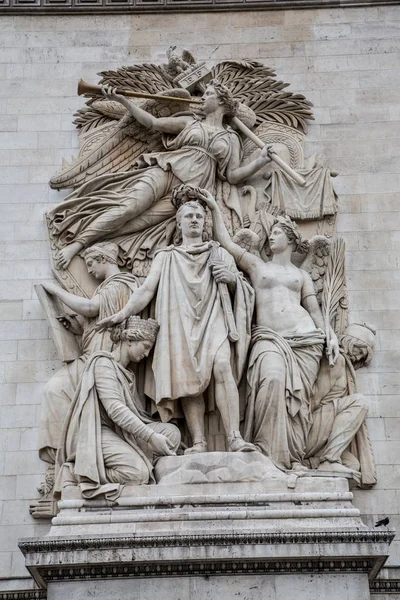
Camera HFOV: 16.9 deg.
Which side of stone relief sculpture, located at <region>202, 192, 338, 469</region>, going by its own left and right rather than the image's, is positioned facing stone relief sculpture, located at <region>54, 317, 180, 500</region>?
right

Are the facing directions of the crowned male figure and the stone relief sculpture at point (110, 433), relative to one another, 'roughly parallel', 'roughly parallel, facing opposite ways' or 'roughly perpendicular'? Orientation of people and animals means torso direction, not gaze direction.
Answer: roughly perpendicular

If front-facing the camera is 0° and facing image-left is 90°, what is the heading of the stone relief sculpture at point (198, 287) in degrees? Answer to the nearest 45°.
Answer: approximately 0°

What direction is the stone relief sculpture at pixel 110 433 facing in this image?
to the viewer's right

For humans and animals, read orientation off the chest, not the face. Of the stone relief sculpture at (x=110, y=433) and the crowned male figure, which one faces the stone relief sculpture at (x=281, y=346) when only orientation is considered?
the stone relief sculpture at (x=110, y=433)

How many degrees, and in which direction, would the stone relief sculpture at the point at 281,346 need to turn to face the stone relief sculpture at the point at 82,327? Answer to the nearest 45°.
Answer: approximately 90° to its right
